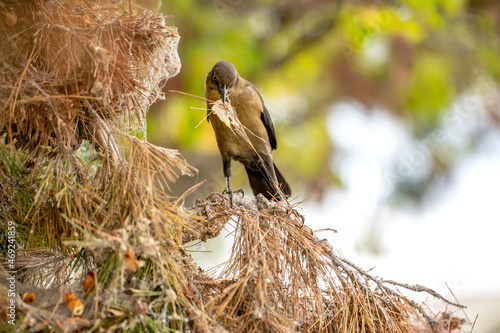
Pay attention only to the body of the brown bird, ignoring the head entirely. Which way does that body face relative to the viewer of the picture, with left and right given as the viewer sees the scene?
facing the viewer and to the left of the viewer
